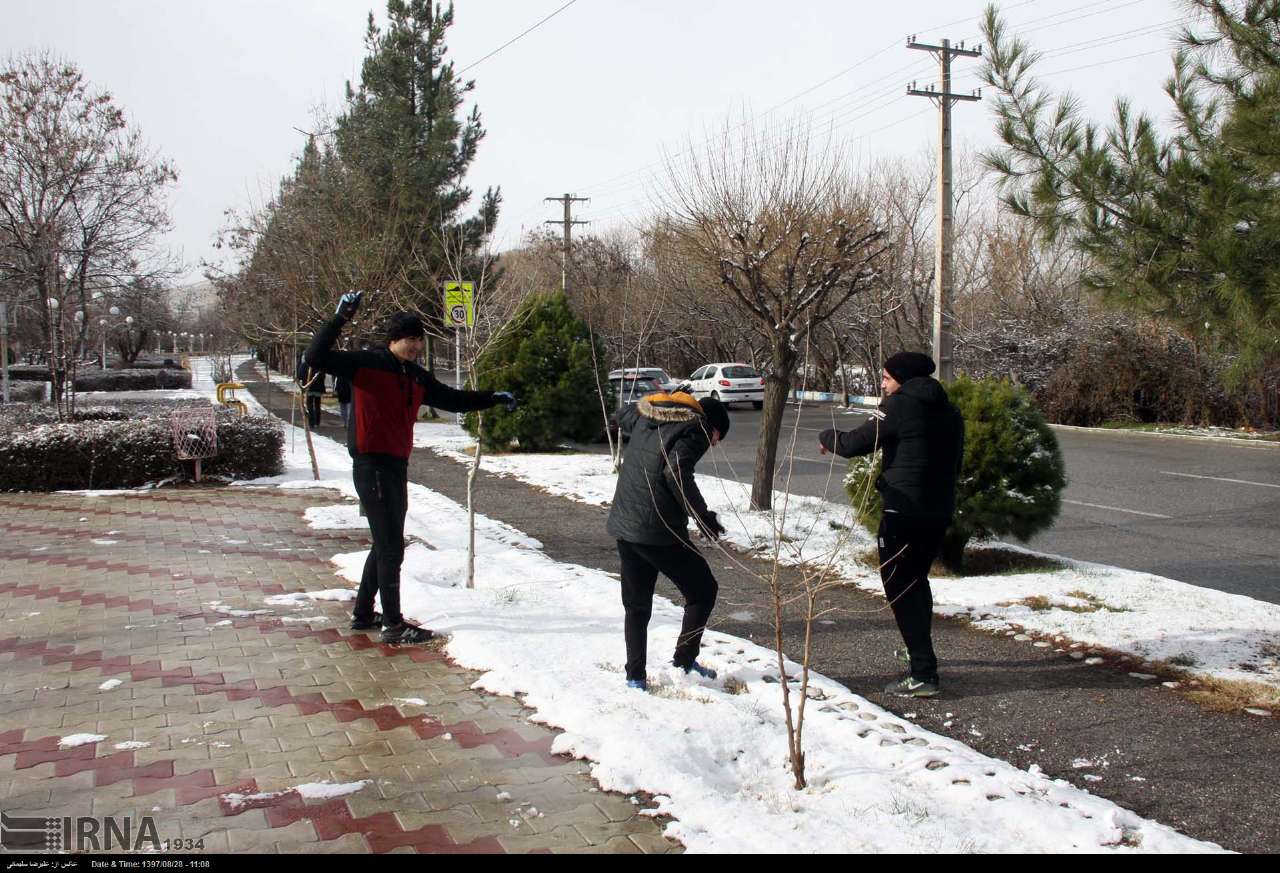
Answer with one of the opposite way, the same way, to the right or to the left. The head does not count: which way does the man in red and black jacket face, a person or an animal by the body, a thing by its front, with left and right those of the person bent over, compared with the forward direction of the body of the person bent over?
to the right

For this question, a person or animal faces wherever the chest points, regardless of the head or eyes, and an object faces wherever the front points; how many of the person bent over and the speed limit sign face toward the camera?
1

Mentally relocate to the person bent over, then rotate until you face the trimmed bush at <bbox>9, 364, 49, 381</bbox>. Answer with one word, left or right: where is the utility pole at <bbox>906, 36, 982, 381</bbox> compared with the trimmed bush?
right

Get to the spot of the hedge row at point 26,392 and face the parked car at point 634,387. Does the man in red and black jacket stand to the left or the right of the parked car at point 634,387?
right

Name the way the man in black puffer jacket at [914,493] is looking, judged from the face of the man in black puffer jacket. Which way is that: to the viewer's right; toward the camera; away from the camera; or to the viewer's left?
to the viewer's left

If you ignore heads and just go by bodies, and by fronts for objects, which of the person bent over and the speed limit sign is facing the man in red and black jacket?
the speed limit sign

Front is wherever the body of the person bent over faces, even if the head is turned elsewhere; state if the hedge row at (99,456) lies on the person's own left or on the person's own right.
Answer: on the person's own left

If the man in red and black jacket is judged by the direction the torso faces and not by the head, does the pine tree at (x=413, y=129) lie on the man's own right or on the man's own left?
on the man's own left

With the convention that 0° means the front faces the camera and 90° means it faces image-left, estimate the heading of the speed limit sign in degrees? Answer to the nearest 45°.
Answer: approximately 0°

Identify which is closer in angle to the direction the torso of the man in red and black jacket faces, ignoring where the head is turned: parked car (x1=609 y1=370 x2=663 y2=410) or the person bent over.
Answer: the person bent over

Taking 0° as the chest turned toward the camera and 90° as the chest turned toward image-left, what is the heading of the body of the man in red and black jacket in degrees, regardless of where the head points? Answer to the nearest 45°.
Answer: approximately 315°

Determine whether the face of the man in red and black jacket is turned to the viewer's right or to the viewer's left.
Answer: to the viewer's right

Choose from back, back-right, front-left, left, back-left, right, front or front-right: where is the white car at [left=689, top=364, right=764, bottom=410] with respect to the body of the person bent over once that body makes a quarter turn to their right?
back-left
